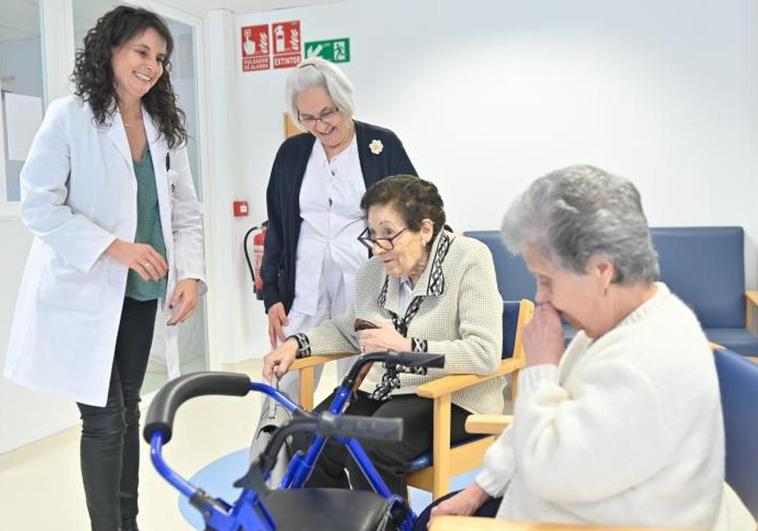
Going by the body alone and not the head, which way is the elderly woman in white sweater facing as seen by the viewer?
to the viewer's left

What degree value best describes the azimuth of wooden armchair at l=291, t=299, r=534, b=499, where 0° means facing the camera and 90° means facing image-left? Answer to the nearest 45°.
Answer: approximately 45°

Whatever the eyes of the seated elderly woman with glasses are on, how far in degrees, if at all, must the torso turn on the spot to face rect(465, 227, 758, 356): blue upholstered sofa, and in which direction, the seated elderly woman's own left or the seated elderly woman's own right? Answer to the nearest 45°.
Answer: approximately 180°

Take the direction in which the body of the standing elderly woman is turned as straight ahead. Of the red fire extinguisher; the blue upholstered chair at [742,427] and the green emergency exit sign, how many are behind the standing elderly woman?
2

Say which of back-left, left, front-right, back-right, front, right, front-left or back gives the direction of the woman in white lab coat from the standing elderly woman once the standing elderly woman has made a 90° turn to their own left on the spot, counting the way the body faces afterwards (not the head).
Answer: back-right

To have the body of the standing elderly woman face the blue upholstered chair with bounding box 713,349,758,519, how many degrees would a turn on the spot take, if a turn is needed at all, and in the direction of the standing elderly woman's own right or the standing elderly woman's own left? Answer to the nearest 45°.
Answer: approximately 45° to the standing elderly woman's own left

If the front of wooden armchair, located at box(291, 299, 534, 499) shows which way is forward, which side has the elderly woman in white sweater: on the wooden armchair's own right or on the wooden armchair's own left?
on the wooden armchair's own left

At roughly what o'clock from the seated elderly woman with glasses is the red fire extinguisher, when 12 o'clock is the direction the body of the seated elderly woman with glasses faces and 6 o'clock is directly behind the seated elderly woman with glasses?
The red fire extinguisher is roughly at 4 o'clock from the seated elderly woman with glasses.

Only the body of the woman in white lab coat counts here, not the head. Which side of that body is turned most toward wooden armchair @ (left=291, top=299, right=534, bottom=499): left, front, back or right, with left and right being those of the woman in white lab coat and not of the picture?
front

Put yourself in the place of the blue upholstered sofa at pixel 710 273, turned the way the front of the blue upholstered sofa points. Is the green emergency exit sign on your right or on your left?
on your right

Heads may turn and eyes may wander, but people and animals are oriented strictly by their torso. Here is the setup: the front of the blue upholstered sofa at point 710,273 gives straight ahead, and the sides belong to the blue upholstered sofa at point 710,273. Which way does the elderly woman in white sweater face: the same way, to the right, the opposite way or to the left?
to the right

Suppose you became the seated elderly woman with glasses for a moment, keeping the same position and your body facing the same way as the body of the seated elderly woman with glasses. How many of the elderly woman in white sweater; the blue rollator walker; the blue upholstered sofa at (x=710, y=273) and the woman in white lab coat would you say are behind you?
1

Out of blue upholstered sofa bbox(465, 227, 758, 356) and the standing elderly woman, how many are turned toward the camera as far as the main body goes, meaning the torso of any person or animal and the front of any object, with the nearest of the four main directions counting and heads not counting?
2

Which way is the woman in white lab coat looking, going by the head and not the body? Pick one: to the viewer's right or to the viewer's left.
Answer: to the viewer's right
